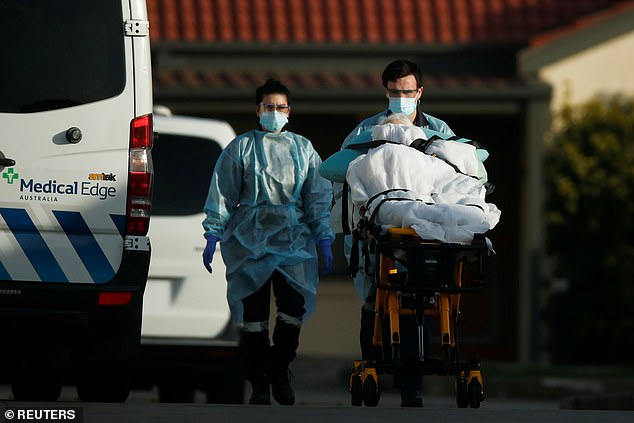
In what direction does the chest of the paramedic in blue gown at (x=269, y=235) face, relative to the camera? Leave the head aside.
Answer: toward the camera

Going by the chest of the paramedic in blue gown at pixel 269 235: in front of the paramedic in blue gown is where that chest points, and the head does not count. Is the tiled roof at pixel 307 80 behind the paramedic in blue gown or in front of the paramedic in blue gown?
behind

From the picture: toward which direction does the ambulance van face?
away from the camera

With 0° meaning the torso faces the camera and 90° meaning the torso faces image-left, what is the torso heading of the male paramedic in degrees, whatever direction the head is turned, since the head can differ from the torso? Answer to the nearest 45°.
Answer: approximately 0°

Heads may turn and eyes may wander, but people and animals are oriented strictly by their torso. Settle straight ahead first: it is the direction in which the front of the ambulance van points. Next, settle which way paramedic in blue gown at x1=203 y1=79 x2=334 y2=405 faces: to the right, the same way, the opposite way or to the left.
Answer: the opposite way

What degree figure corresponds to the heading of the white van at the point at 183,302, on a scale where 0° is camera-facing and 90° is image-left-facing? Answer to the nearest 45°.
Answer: approximately 180°

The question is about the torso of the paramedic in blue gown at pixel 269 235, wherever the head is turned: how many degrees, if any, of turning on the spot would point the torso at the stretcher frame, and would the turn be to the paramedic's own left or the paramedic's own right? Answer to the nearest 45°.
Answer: approximately 45° to the paramedic's own left

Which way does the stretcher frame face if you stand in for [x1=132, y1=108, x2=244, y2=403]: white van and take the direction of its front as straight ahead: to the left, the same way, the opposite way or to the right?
the opposite way

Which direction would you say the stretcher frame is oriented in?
toward the camera

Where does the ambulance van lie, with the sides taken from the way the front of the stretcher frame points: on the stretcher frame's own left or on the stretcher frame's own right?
on the stretcher frame's own right

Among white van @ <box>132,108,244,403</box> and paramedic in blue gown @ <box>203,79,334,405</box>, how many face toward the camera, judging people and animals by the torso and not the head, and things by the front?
1
